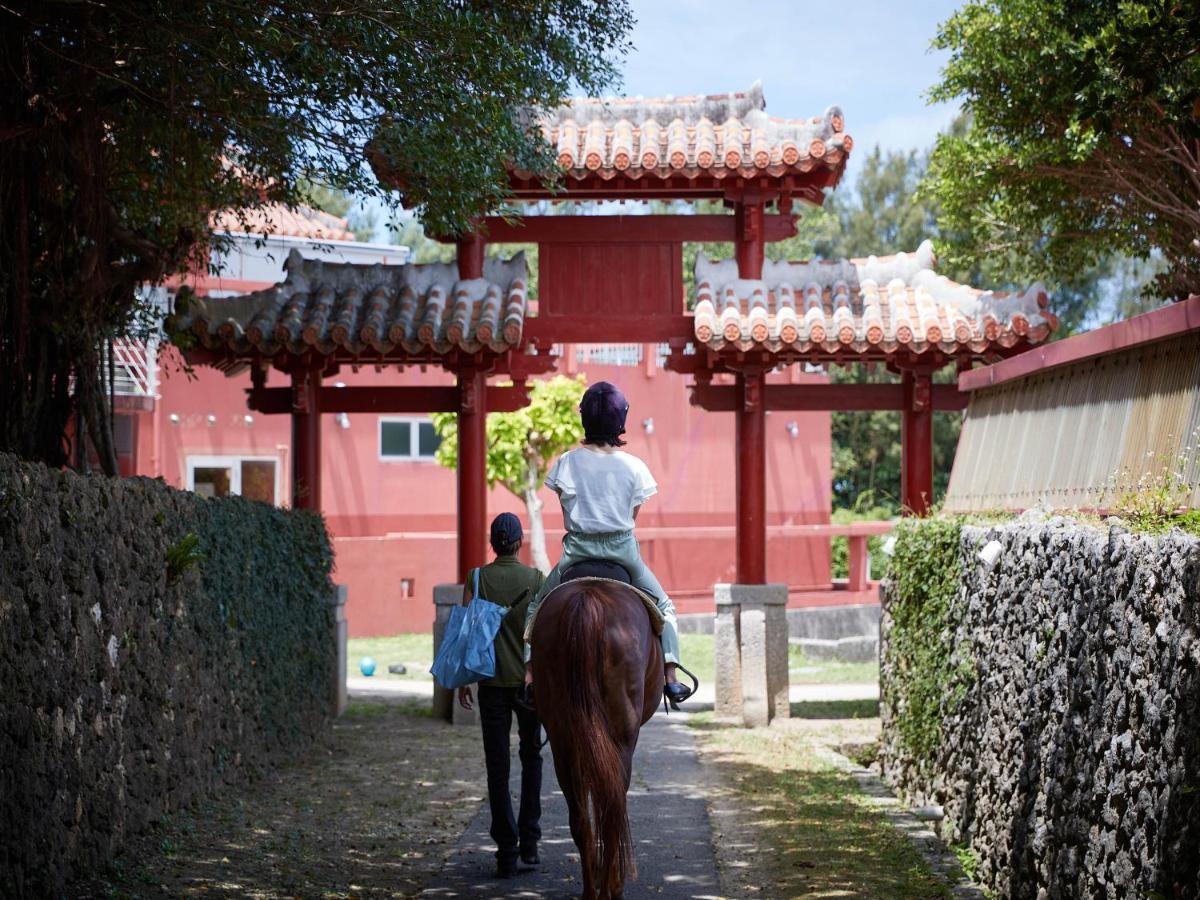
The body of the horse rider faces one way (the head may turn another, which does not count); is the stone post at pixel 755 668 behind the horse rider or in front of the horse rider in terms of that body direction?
in front

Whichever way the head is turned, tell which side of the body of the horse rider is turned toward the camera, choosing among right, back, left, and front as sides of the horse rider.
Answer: back

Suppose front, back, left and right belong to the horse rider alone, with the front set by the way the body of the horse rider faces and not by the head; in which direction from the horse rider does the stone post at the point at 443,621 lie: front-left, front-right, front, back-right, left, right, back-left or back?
front

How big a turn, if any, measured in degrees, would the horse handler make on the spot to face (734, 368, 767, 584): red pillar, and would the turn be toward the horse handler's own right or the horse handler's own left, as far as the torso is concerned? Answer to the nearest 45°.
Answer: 0° — they already face it

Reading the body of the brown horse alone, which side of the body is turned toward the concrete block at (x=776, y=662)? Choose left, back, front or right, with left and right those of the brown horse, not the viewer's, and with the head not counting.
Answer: front

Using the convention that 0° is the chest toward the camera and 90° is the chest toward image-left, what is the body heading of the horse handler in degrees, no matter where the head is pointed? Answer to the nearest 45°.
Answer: approximately 180°

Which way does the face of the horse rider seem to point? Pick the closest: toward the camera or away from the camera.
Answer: away from the camera

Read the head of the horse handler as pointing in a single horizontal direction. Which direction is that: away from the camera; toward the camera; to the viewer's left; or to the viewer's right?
away from the camera

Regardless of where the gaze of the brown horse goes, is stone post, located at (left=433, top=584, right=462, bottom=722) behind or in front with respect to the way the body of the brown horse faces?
in front

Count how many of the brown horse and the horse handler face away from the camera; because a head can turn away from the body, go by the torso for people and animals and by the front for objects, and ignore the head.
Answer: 2

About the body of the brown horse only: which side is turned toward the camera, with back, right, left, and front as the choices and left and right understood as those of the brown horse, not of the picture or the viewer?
back

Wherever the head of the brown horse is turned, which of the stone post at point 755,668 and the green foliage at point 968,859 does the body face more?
the stone post

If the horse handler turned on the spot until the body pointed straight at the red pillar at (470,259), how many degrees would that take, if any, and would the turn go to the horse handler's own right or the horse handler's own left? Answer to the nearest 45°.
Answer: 0° — they already face it

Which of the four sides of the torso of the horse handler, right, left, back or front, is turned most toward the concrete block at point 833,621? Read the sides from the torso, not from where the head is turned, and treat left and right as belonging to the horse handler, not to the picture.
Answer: front
